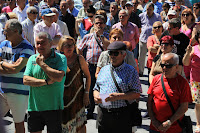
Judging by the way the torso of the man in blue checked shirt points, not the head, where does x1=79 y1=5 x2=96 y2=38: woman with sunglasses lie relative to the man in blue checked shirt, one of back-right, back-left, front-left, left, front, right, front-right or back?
back-right

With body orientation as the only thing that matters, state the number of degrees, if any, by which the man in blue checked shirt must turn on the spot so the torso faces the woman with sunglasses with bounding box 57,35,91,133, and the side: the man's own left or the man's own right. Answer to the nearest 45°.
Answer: approximately 90° to the man's own right

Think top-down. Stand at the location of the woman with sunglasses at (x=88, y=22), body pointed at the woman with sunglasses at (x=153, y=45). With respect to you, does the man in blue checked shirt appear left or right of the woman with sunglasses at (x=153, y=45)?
right

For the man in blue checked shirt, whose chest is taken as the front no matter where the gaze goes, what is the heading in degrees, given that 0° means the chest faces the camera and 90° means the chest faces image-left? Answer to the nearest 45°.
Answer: approximately 45°

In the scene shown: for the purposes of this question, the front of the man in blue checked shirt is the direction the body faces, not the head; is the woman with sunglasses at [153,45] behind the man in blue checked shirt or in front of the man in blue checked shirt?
behind
